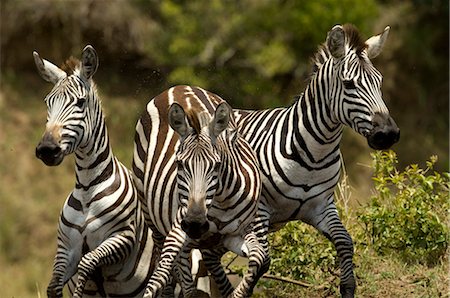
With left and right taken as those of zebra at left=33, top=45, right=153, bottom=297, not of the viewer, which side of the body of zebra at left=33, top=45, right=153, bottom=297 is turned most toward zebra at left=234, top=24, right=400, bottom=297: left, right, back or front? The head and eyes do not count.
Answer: left

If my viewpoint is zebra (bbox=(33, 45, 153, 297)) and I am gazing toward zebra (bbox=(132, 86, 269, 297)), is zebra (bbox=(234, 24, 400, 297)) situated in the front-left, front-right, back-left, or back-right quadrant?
front-left

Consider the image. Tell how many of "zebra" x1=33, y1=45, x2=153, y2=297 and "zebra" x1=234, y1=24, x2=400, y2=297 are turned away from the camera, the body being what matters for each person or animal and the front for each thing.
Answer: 0

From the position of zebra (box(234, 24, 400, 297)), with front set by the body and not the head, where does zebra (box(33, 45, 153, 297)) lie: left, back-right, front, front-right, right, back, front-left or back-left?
back-right

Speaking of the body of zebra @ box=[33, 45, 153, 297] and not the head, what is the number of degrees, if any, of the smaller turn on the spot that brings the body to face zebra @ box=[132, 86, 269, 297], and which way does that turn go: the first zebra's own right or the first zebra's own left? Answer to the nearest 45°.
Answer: approximately 90° to the first zebra's own left

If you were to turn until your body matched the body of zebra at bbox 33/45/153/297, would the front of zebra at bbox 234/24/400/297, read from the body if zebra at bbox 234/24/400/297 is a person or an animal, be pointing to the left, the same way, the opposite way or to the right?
to the left

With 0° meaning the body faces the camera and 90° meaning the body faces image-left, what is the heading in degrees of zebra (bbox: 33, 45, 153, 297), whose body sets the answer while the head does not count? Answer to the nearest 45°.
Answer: approximately 45°

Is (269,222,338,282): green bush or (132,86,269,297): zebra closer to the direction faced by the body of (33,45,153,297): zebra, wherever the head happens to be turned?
the zebra
